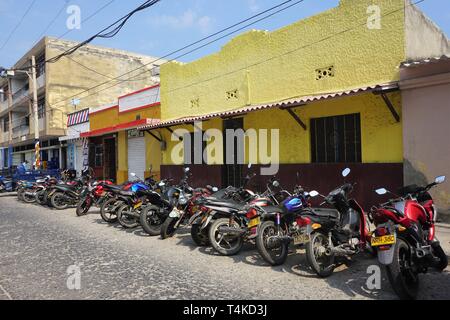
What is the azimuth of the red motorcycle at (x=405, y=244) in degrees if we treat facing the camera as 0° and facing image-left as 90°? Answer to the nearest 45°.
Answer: approximately 225°

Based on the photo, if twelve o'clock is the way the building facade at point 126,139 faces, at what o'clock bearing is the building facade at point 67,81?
the building facade at point 67,81 is roughly at 4 o'clock from the building facade at point 126,139.

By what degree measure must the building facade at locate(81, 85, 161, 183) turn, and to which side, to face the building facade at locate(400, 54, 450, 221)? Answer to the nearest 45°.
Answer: approximately 90° to its left

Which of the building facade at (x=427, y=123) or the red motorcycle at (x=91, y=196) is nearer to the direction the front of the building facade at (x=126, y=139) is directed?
the red motorcycle

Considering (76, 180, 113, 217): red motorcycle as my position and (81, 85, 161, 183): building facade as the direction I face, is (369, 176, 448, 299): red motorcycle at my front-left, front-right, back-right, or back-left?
back-right

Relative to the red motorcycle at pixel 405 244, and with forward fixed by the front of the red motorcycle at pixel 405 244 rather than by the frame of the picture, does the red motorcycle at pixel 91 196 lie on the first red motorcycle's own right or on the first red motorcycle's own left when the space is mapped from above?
on the first red motorcycle's own left

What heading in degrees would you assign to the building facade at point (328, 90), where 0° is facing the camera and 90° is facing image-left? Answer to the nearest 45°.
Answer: approximately 45°

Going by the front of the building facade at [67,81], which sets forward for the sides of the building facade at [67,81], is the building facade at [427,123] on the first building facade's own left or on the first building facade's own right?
on the first building facade's own left
